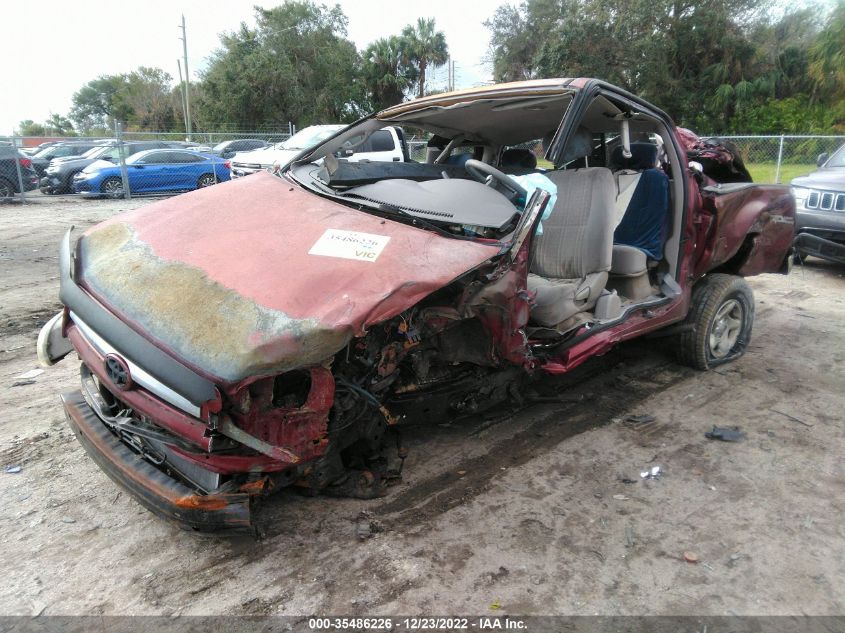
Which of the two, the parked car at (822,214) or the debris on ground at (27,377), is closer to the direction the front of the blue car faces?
the debris on ground

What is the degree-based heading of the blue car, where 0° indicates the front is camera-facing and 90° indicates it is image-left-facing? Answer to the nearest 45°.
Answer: approximately 45°

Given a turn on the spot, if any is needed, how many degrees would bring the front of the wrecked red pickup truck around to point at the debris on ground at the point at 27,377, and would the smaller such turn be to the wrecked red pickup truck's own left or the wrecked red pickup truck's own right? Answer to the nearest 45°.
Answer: approximately 90° to the wrecked red pickup truck's own right

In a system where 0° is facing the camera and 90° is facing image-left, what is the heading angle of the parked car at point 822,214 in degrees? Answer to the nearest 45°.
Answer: approximately 45°

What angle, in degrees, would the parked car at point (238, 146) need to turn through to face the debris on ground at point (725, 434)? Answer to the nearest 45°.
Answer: approximately 45° to its left

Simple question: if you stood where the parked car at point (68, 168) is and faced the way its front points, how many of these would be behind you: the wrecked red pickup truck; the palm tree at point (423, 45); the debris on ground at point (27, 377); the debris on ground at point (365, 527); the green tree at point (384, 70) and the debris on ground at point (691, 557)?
2

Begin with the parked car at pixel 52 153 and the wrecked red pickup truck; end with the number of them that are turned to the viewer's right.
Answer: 0
